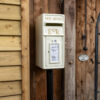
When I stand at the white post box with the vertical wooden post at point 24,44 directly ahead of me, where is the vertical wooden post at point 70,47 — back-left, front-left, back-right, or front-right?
back-right

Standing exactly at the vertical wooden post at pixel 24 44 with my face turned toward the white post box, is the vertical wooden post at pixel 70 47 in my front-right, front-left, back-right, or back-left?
front-left

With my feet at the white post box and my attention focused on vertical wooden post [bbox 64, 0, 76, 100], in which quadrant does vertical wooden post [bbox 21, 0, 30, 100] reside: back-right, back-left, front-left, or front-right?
back-left

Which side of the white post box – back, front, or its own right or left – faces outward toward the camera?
front
